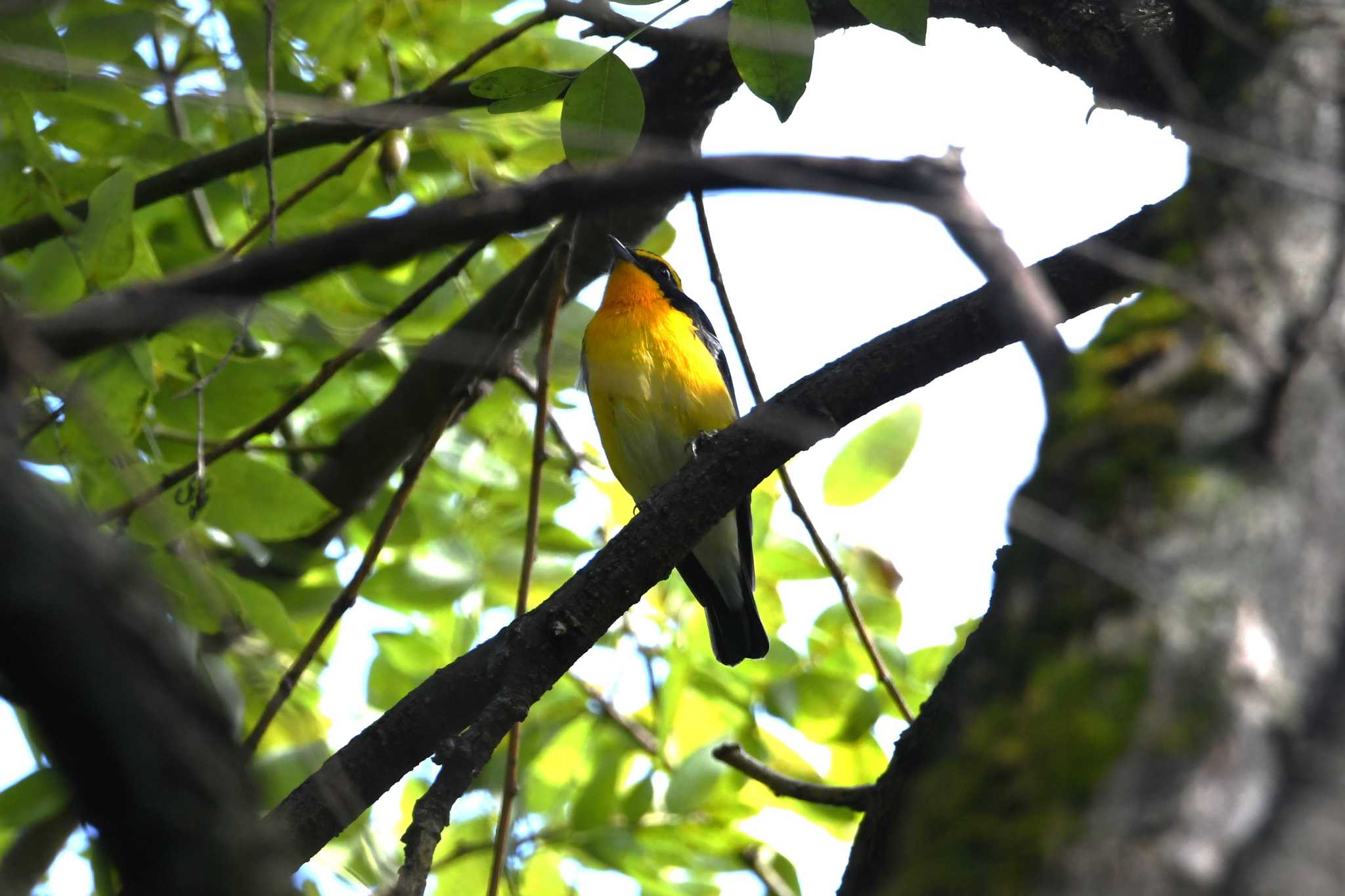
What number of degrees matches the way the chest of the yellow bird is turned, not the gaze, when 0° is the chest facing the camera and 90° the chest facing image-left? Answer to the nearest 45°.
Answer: approximately 45°

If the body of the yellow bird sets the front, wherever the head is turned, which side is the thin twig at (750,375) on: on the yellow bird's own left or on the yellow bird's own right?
on the yellow bird's own left

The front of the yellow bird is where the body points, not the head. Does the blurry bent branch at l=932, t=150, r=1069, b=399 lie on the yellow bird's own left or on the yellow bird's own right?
on the yellow bird's own left
